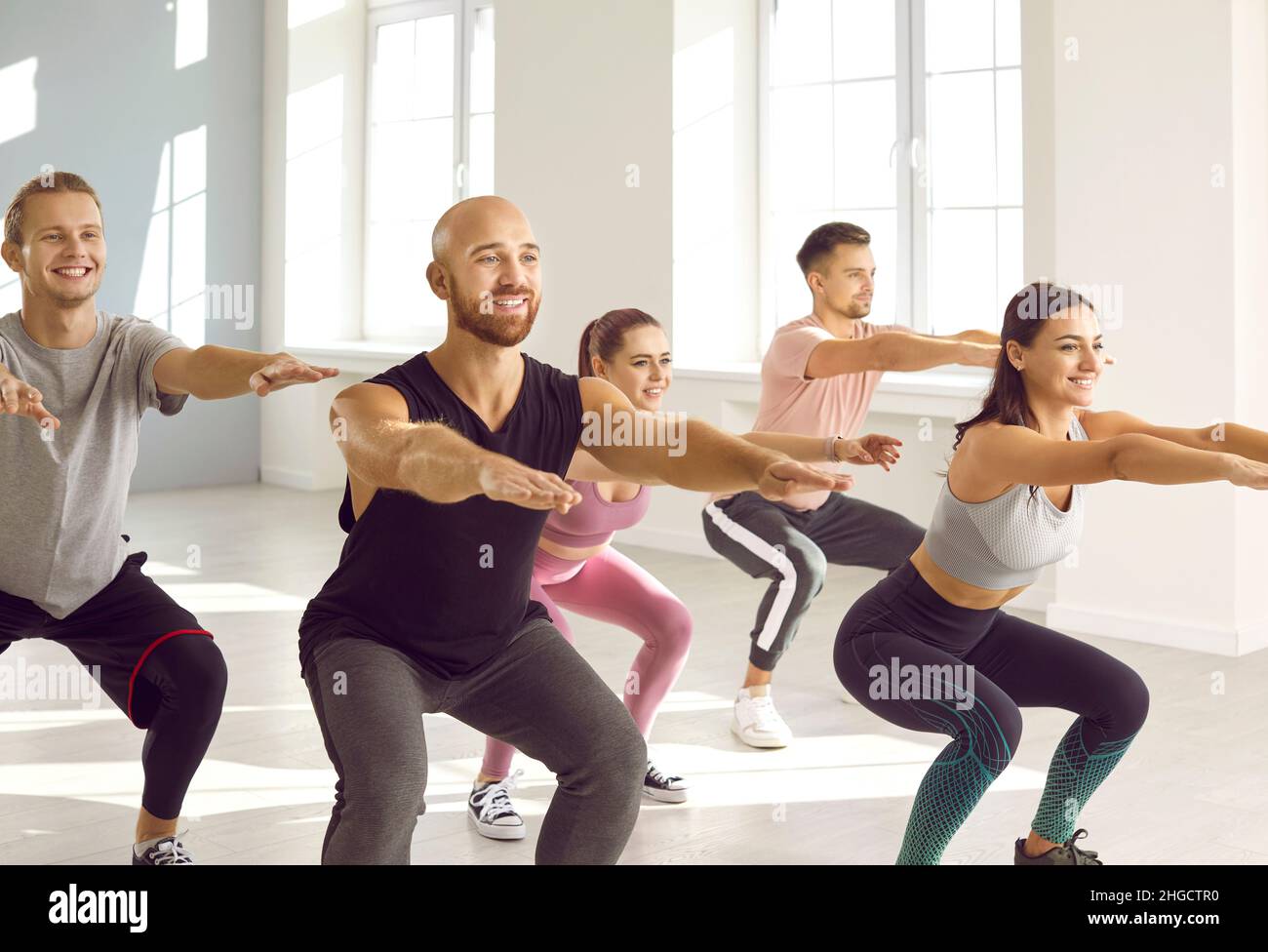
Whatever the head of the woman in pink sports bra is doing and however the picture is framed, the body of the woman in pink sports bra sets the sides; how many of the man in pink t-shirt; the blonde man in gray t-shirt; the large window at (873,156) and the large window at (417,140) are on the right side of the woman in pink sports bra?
1

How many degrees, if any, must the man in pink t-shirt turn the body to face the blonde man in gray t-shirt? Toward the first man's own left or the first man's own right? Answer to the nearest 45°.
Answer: approximately 90° to the first man's own right

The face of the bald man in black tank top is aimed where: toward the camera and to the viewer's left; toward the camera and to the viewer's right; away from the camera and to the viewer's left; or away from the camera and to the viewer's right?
toward the camera and to the viewer's right

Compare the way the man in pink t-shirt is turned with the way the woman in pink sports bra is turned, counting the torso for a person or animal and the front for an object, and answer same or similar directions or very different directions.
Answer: same or similar directions

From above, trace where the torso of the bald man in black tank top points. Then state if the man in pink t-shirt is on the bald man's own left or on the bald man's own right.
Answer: on the bald man's own left

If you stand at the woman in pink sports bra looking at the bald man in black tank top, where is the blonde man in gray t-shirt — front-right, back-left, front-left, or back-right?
front-right

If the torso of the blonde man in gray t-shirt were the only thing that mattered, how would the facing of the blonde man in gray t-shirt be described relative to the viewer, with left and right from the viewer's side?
facing the viewer and to the right of the viewer

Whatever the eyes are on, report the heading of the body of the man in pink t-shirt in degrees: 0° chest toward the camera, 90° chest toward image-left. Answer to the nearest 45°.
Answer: approximately 315°

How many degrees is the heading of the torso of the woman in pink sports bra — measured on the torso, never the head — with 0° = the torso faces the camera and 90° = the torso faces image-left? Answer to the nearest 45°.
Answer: approximately 315°

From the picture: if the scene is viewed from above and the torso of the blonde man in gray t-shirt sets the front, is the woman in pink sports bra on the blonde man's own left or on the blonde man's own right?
on the blonde man's own left

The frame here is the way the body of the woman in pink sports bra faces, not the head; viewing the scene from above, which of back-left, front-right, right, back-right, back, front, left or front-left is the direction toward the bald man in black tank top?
front-right

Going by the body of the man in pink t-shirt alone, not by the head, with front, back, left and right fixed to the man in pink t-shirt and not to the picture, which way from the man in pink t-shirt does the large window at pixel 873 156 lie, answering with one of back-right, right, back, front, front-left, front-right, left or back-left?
back-left

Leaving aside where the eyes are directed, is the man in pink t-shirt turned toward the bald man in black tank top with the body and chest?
no

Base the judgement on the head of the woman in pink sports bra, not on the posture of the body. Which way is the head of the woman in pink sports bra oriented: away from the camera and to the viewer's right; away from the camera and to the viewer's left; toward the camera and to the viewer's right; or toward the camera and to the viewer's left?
toward the camera and to the viewer's right

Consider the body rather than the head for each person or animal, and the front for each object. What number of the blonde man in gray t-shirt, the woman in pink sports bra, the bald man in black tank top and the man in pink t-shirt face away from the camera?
0

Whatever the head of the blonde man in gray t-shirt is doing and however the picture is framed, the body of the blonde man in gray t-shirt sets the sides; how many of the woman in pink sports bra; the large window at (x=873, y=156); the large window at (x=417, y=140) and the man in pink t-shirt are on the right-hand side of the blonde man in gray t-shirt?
0

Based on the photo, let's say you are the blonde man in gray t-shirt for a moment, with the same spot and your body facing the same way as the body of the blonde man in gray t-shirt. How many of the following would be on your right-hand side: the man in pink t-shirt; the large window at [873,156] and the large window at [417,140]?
0

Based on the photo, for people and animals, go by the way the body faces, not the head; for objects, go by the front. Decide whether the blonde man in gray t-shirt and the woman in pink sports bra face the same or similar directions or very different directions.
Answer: same or similar directions

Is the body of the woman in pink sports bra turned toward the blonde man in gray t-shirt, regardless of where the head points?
no

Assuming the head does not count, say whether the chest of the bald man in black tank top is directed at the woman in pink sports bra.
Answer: no
